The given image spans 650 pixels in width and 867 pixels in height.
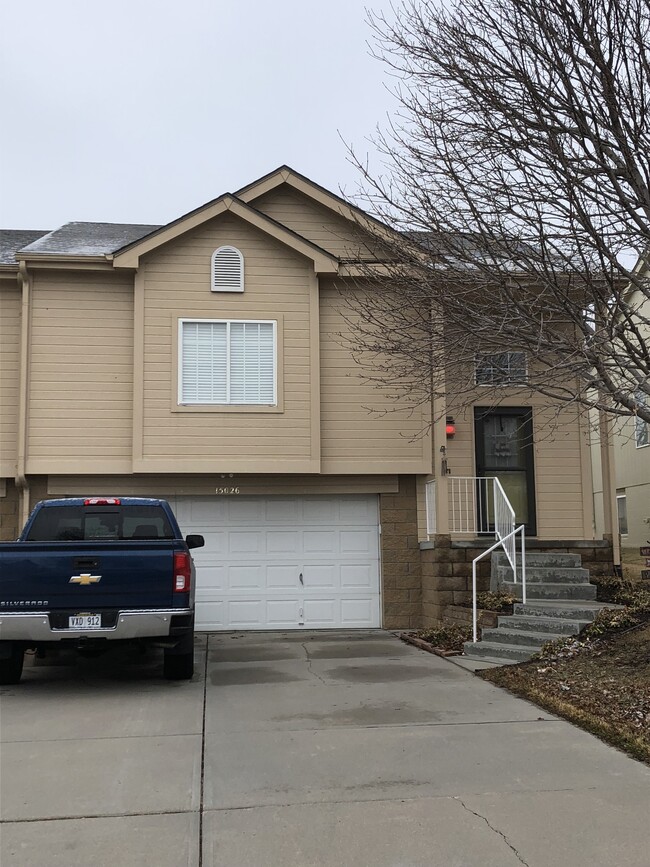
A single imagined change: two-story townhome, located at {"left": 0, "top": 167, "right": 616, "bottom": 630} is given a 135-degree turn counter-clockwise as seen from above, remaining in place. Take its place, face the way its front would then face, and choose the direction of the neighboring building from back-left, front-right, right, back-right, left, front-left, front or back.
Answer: front

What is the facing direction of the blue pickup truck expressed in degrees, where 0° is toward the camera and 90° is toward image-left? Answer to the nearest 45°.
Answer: approximately 180°

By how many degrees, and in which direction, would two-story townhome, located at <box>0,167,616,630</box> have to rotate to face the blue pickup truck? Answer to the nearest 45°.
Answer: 0° — it already faces it

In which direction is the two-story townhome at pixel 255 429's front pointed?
toward the camera

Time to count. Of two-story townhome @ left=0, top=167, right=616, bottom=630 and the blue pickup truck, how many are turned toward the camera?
1

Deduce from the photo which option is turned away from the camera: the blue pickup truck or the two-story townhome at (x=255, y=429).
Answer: the blue pickup truck

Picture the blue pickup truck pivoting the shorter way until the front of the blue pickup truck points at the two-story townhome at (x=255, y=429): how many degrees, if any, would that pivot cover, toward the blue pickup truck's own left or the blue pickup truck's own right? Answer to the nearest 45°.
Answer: approximately 45° to the blue pickup truck's own right

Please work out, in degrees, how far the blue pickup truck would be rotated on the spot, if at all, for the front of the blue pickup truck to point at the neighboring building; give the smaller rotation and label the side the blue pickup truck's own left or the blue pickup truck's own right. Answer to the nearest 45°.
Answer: approximately 45° to the blue pickup truck's own right

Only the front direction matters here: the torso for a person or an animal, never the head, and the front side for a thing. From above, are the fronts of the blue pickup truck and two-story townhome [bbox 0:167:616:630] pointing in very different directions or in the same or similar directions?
very different directions

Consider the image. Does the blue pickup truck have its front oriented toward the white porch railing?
no
